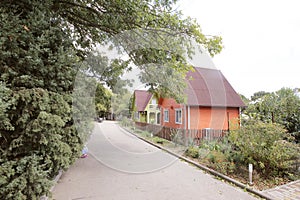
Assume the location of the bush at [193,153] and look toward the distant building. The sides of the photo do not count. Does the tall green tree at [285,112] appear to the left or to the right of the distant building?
right

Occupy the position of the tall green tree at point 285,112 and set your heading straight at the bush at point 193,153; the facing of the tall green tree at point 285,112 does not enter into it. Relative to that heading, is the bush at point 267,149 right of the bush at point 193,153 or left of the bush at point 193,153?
left
